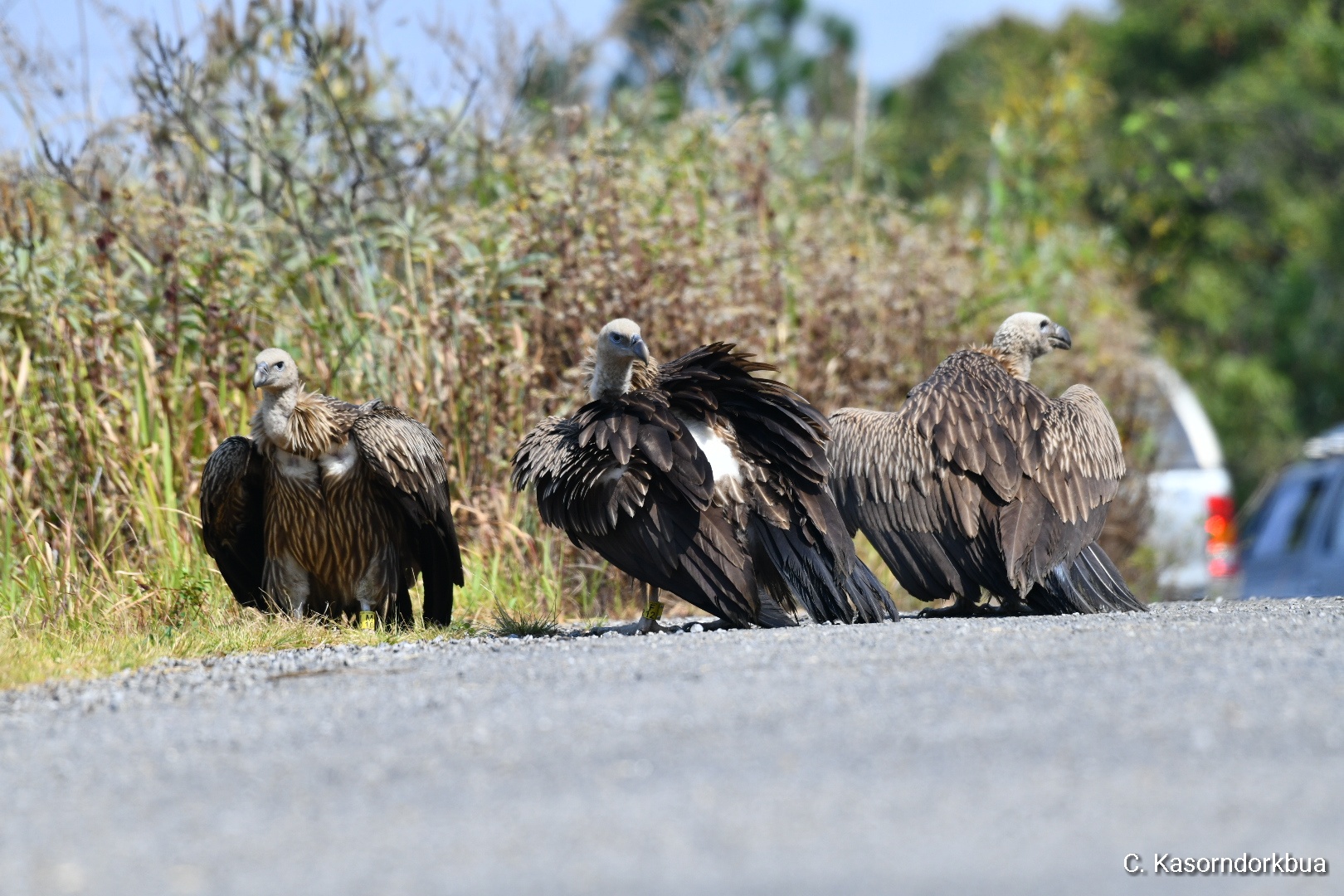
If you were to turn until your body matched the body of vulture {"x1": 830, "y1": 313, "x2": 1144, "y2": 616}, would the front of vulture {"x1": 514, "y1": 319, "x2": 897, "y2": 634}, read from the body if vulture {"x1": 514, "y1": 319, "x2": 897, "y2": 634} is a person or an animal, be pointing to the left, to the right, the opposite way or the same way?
the same way

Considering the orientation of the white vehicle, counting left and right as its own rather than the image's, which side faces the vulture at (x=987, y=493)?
back

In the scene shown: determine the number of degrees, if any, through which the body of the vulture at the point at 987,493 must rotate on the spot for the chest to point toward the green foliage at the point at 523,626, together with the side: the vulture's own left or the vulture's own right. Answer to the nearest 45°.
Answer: approximately 90° to the vulture's own left

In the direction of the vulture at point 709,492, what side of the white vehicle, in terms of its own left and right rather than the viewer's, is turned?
back

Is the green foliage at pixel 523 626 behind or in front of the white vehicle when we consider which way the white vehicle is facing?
behind

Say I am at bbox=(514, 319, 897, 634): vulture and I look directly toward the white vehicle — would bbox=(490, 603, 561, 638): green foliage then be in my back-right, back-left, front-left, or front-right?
back-left

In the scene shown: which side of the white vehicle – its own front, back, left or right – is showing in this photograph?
back

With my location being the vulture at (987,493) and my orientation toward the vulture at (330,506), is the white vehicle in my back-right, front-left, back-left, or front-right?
back-right

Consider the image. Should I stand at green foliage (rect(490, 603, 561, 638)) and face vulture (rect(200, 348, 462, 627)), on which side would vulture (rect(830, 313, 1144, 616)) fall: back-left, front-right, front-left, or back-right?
back-right

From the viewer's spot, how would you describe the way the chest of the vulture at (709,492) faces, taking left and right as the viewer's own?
facing away from the viewer and to the left of the viewer

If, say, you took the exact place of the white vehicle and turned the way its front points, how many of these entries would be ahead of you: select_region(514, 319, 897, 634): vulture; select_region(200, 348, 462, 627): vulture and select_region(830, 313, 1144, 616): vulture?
0

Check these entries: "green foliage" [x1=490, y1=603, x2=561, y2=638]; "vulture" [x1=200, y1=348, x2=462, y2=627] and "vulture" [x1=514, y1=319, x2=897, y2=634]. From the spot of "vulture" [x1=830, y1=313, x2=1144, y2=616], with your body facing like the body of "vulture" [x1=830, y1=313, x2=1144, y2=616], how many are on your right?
0

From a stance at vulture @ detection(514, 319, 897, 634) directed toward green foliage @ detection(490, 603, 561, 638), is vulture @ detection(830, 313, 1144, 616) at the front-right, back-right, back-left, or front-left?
back-right

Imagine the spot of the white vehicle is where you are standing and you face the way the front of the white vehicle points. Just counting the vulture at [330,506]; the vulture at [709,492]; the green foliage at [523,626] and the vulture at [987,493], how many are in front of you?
0

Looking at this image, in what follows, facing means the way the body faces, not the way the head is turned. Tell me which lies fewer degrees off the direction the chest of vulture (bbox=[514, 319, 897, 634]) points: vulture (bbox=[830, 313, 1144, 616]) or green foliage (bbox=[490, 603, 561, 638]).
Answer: the green foliage

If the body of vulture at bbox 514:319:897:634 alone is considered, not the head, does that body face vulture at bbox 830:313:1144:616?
no

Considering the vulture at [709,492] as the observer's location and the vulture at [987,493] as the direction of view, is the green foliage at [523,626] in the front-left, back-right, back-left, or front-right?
back-left
